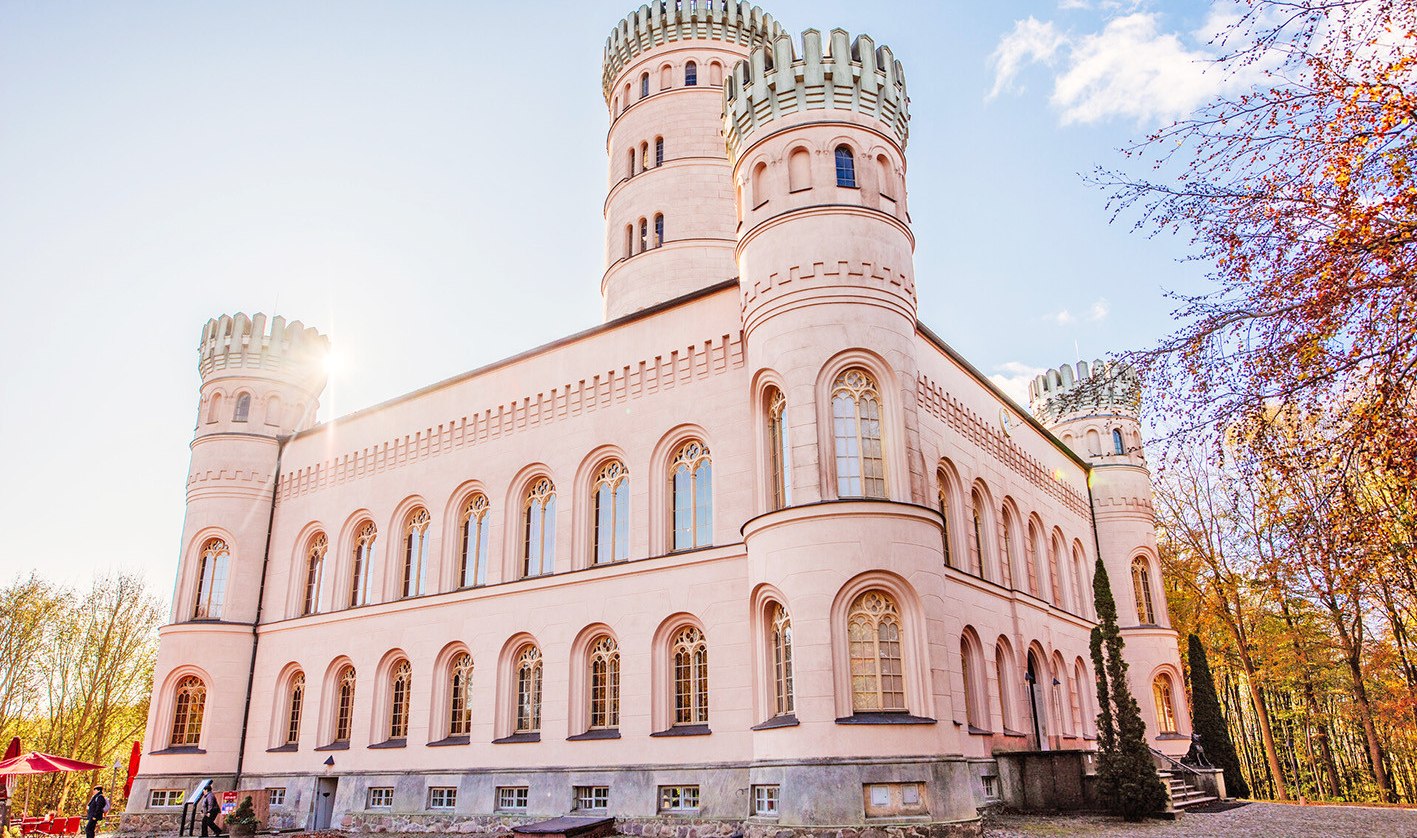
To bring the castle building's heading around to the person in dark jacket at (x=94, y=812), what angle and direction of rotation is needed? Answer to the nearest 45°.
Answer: approximately 135° to its right

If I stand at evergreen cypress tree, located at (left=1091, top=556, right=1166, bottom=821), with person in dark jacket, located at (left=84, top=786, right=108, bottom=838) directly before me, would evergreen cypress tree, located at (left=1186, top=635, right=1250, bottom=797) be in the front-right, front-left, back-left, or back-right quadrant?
back-right

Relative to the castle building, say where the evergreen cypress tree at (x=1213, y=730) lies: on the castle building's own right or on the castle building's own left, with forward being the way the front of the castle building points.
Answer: on the castle building's own left
